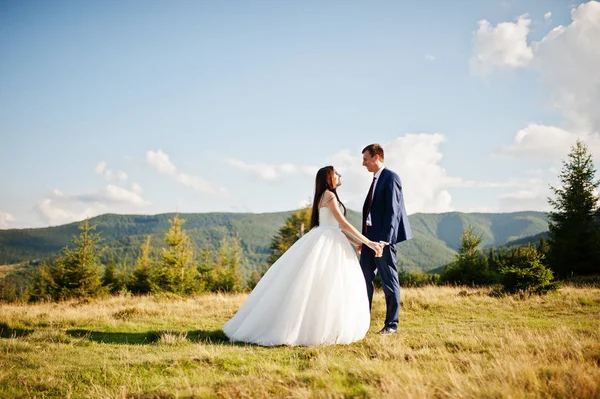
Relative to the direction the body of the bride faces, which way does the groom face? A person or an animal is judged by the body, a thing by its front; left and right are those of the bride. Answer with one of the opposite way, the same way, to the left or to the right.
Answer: the opposite way

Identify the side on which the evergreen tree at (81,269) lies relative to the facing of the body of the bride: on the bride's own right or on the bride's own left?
on the bride's own left

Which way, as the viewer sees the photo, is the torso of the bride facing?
to the viewer's right

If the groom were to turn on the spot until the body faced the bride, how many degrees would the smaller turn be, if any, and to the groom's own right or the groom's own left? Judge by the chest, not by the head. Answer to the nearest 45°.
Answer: approximately 45° to the groom's own left

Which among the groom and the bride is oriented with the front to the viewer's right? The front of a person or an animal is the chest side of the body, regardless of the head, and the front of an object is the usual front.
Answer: the bride

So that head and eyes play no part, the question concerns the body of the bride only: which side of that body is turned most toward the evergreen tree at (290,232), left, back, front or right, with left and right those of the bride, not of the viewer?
left

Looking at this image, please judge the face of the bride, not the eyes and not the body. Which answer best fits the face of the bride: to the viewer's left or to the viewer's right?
to the viewer's right

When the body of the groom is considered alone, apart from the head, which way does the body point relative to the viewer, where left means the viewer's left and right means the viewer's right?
facing to the left of the viewer

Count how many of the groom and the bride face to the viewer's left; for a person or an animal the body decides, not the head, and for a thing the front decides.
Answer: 1
